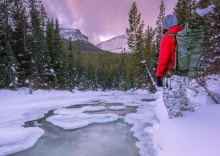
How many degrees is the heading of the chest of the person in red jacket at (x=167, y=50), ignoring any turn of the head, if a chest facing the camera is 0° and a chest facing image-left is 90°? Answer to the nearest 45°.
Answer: approximately 135°

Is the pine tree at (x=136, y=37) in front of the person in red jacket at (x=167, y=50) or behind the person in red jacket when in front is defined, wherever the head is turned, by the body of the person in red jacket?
in front
